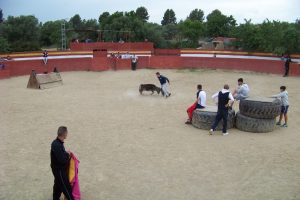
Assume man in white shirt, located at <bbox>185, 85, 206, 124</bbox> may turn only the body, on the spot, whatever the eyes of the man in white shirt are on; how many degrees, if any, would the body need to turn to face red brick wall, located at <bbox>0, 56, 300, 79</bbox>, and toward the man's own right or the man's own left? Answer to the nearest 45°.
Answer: approximately 90° to the man's own right

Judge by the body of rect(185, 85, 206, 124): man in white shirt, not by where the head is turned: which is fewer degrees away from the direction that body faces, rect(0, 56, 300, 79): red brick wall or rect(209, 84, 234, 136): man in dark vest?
the red brick wall

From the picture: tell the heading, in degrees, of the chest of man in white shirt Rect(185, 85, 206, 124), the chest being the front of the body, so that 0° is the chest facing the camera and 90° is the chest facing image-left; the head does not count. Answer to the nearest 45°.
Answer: approximately 90°

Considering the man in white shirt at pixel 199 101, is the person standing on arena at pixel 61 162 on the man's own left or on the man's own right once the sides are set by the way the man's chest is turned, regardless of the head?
on the man's own left

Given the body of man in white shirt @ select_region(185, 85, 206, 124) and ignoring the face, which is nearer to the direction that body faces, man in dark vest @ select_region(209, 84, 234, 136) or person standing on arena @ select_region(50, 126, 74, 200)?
the person standing on arena

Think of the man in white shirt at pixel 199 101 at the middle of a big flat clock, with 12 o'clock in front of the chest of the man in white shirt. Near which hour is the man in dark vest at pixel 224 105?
The man in dark vest is roughly at 8 o'clock from the man in white shirt.

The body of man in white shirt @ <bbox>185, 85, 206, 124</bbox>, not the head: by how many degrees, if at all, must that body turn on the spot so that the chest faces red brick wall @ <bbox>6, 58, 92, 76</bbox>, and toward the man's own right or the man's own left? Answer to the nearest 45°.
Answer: approximately 45° to the man's own right

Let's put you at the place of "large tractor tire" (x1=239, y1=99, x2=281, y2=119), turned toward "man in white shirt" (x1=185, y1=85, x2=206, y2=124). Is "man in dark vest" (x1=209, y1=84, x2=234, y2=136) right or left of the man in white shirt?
left

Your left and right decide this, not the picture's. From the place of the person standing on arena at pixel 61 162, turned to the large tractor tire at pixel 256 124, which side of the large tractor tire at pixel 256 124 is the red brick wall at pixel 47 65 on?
left

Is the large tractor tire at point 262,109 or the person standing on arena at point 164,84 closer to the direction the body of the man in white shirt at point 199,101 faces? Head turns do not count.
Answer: the person standing on arena

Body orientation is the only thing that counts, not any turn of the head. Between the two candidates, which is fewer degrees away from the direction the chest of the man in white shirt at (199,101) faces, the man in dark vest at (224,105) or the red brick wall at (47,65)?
the red brick wall

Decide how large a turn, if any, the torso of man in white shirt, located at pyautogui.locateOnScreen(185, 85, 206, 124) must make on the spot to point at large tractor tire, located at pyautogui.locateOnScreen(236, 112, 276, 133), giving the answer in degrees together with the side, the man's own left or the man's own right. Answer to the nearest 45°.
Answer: approximately 180°

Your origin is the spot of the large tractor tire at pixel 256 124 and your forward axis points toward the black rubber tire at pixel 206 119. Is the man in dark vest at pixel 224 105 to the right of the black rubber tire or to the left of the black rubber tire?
left

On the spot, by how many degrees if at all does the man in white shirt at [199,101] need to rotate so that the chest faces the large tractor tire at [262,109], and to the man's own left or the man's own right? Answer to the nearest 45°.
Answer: approximately 180°

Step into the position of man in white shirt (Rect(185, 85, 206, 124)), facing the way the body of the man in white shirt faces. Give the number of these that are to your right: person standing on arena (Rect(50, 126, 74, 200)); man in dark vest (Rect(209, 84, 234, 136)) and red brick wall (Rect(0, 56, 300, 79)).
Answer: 1
